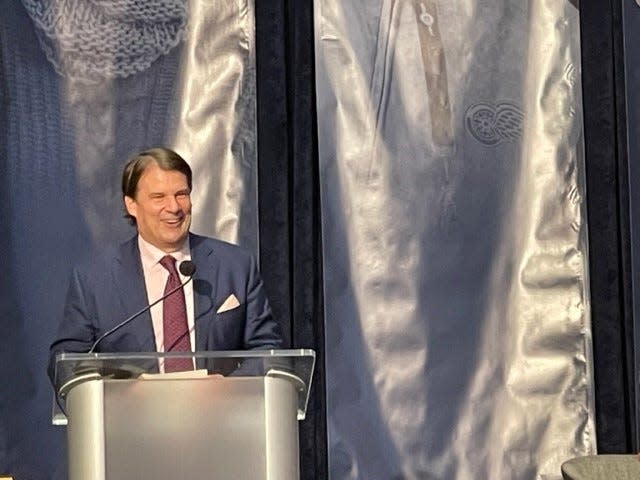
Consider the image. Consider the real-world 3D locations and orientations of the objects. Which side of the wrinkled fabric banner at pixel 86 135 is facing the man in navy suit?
front

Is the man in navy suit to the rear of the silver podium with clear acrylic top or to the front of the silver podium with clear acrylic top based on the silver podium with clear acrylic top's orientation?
to the rear

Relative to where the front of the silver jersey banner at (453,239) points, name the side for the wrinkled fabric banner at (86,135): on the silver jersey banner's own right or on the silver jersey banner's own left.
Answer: on the silver jersey banner's own right

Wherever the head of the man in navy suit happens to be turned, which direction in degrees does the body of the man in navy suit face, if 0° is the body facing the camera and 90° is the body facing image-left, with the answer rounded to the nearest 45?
approximately 0°

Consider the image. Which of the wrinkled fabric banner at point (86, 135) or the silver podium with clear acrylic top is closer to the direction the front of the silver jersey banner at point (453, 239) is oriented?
the silver podium with clear acrylic top

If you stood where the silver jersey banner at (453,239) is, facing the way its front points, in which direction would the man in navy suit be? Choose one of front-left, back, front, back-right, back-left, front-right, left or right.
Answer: front-right

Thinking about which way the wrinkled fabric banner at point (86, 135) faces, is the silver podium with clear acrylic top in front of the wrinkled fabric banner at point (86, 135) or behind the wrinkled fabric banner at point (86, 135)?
in front

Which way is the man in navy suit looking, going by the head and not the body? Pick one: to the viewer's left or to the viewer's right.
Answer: to the viewer's right

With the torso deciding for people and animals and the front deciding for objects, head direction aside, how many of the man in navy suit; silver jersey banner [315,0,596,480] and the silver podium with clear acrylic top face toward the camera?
3
